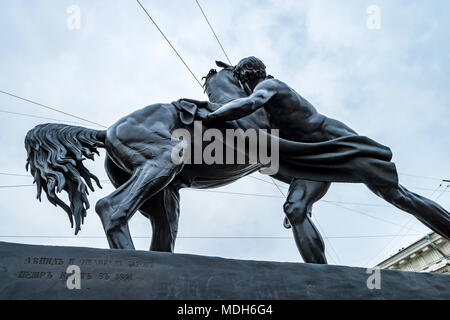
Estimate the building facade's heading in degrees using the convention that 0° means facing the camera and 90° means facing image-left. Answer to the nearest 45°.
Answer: approximately 45°

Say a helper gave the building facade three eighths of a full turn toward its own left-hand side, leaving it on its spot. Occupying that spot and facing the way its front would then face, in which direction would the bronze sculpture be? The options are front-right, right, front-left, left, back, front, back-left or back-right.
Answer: right
